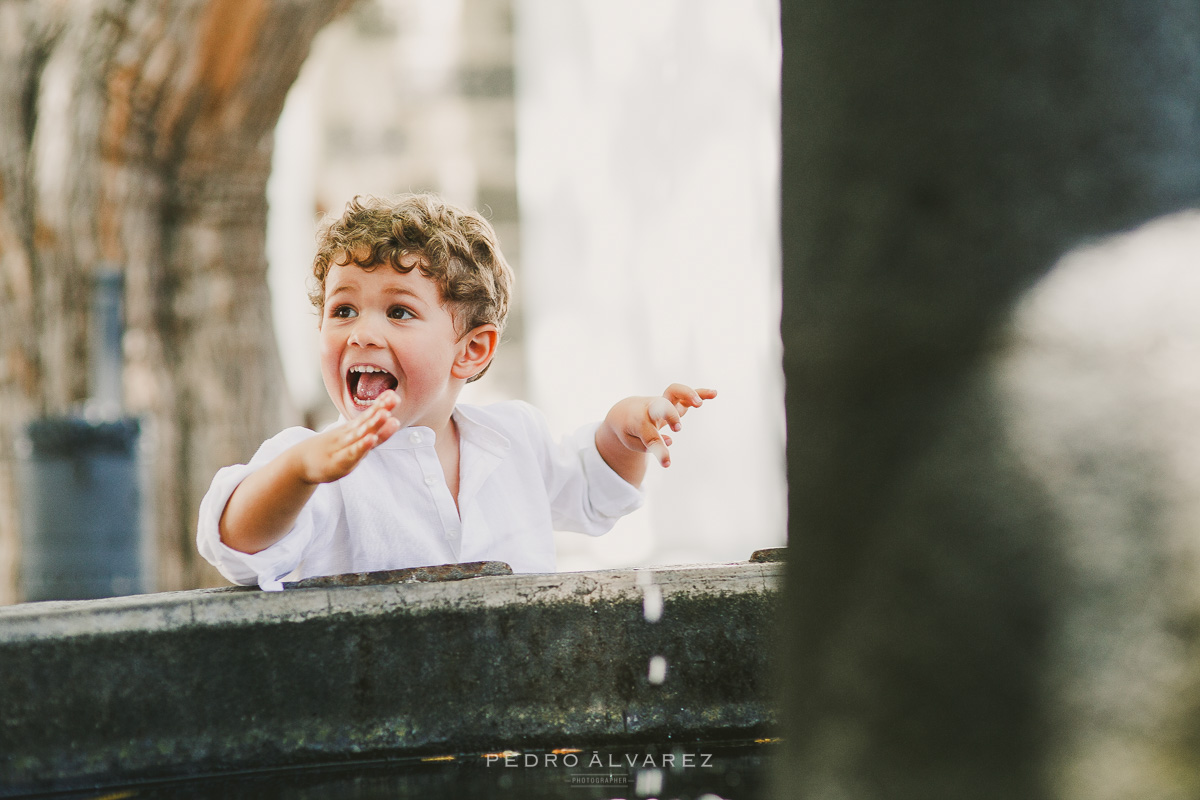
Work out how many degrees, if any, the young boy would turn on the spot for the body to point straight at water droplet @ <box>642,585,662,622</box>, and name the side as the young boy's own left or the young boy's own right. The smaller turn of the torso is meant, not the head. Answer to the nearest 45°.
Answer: approximately 45° to the young boy's own left

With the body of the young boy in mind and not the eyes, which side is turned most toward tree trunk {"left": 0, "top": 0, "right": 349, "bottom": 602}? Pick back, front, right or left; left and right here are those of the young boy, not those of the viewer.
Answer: back

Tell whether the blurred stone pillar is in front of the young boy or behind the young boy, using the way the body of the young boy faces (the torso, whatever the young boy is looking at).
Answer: in front

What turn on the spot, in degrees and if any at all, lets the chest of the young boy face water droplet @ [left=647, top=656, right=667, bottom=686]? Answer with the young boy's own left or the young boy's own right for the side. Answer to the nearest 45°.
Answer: approximately 45° to the young boy's own left

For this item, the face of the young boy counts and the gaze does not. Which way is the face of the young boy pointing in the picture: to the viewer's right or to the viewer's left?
to the viewer's left

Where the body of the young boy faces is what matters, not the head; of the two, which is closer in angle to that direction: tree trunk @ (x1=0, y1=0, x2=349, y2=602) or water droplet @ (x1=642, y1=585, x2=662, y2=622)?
the water droplet

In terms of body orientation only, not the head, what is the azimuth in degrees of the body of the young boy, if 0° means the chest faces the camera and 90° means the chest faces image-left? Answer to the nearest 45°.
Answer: approximately 0°
